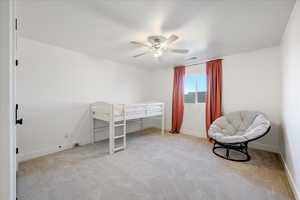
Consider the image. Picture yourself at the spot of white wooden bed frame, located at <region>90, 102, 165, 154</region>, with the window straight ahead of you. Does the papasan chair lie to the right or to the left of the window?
right

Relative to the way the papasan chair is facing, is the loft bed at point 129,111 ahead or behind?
ahead

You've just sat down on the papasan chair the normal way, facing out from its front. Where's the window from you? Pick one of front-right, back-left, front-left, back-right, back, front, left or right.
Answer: right

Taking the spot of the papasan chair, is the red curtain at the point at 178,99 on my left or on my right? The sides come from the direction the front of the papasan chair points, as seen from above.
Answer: on my right

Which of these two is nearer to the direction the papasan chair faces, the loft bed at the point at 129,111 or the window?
the loft bed

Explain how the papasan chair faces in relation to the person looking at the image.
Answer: facing the viewer and to the left of the viewer

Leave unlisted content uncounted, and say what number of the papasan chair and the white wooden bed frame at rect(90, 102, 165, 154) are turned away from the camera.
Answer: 0
